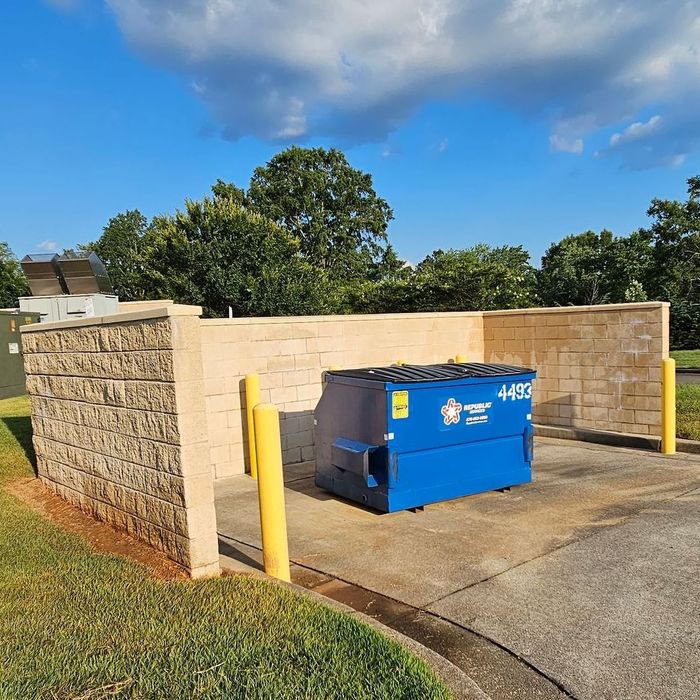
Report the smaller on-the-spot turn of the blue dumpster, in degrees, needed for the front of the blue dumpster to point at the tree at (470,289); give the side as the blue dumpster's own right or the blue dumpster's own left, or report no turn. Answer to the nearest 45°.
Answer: approximately 135° to the blue dumpster's own left

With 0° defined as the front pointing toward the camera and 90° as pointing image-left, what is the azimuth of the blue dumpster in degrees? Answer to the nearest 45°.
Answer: approximately 315°

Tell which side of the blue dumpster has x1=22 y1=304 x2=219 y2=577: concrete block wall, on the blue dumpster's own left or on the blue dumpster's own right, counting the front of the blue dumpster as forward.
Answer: on the blue dumpster's own right

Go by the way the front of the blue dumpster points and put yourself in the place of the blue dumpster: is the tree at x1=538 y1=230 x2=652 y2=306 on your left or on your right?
on your left

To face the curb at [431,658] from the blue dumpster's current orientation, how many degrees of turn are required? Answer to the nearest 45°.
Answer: approximately 45° to its right

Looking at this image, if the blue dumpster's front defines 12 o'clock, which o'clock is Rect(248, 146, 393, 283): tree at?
The tree is roughly at 7 o'clock from the blue dumpster.

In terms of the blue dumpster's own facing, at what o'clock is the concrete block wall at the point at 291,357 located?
The concrete block wall is roughly at 6 o'clock from the blue dumpster.

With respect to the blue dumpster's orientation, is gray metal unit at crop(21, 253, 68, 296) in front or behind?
behind

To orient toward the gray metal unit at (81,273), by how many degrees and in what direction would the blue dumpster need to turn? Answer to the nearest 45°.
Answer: approximately 180°

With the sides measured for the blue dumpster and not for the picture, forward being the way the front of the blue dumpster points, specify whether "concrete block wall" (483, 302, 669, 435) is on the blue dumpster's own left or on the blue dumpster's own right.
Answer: on the blue dumpster's own left

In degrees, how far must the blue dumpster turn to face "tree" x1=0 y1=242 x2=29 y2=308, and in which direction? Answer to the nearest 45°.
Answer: approximately 180°

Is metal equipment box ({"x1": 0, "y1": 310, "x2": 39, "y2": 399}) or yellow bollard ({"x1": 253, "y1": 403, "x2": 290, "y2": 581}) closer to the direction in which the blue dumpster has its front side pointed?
the yellow bollard
